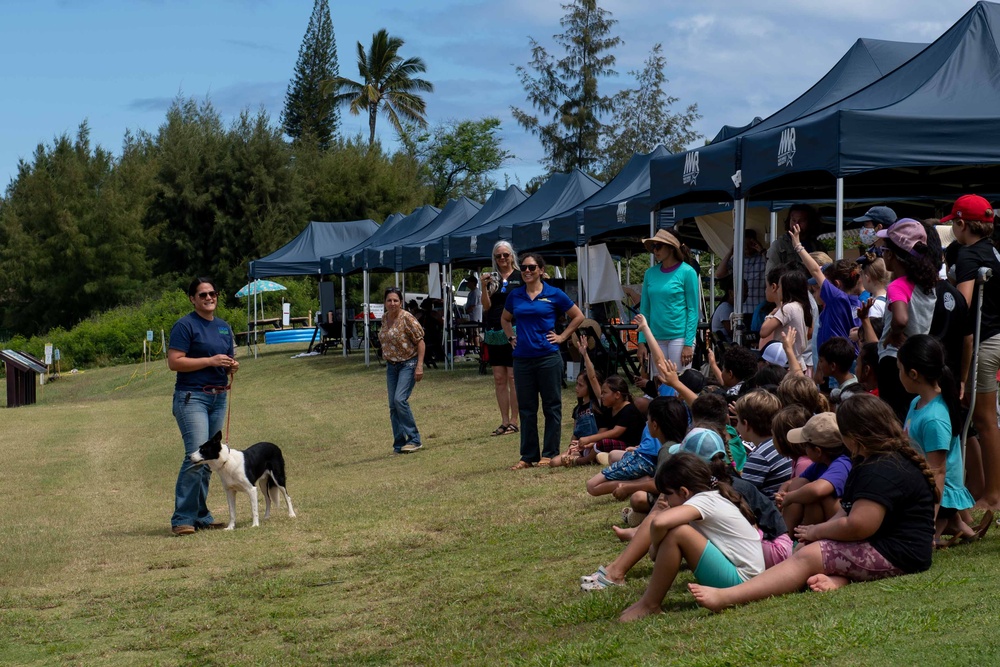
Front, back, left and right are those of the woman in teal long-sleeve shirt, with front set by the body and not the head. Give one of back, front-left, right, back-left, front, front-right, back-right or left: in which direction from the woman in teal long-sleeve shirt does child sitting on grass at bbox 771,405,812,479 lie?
front-left

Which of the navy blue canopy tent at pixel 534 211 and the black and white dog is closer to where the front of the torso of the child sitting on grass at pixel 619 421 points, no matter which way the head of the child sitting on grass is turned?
the black and white dog

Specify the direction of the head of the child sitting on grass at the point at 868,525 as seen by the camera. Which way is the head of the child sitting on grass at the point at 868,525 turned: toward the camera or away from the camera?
away from the camera

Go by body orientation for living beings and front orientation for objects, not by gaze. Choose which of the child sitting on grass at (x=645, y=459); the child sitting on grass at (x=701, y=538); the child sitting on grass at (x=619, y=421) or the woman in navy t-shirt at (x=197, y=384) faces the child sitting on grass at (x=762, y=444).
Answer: the woman in navy t-shirt

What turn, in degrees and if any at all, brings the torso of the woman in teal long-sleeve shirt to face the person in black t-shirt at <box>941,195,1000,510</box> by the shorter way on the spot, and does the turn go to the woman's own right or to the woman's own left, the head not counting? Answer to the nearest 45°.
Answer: approximately 90° to the woman's own left

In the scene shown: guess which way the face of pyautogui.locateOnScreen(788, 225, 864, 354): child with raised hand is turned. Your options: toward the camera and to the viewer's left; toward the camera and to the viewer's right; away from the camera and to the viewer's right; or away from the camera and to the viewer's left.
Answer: away from the camera and to the viewer's left

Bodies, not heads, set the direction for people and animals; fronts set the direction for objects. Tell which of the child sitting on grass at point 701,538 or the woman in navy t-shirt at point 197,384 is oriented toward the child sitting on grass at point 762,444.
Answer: the woman in navy t-shirt

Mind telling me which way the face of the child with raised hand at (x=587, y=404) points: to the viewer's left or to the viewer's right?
to the viewer's left

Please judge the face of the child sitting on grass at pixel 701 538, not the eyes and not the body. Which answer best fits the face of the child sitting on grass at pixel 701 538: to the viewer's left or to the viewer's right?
to the viewer's left

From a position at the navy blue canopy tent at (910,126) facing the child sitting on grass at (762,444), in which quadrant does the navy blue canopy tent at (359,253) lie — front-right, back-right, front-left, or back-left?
back-right

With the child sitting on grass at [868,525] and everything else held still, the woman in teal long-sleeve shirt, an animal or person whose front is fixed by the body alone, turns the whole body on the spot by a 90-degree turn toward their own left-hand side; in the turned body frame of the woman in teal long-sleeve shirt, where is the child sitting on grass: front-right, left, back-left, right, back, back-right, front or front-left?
front-right

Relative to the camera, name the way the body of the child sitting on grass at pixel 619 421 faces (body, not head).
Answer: to the viewer's left

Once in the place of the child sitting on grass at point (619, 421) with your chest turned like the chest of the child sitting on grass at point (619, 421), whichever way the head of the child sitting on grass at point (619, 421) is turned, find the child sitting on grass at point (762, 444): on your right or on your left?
on your left

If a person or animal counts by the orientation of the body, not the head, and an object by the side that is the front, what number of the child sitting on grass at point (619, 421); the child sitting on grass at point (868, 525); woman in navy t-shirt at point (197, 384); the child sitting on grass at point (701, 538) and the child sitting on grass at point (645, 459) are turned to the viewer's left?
4

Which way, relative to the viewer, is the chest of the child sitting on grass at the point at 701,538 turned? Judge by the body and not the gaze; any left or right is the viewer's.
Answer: facing to the left of the viewer
